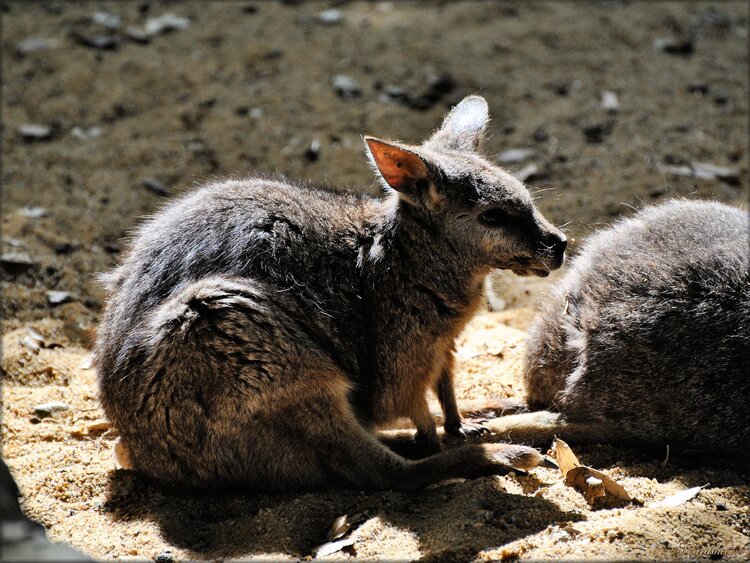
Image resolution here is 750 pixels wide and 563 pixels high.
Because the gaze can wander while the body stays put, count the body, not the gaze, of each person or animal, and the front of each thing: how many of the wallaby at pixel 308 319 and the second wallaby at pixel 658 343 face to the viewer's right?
2

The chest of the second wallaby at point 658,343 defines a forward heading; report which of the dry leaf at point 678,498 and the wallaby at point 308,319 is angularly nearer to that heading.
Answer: the dry leaf

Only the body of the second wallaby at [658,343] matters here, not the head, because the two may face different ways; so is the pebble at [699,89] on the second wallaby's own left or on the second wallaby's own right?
on the second wallaby's own left

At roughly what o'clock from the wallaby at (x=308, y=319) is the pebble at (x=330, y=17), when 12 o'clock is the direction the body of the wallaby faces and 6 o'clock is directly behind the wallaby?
The pebble is roughly at 9 o'clock from the wallaby.

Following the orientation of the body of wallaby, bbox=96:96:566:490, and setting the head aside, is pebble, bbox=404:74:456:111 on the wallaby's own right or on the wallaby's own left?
on the wallaby's own left

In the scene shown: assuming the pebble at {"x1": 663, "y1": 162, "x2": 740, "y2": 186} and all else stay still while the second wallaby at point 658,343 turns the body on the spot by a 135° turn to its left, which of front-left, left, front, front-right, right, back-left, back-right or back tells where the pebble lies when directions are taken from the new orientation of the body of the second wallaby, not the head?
front-right

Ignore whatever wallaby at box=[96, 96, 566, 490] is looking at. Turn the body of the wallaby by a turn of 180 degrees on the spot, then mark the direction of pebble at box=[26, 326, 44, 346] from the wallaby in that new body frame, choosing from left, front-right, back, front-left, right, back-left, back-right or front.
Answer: front-right

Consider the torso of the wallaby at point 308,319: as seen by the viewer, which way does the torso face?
to the viewer's right
